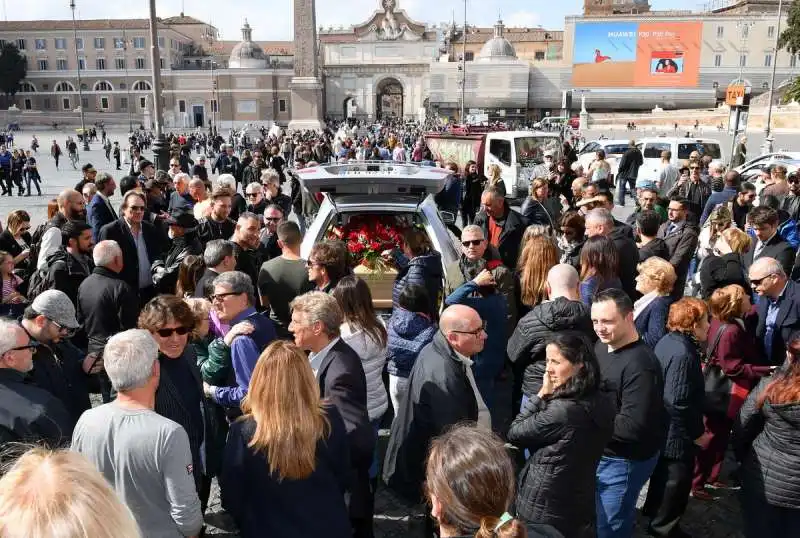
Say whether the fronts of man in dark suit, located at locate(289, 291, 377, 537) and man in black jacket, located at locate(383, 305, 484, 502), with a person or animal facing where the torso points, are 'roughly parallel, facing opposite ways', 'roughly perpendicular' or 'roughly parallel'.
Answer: roughly parallel, facing opposite ways

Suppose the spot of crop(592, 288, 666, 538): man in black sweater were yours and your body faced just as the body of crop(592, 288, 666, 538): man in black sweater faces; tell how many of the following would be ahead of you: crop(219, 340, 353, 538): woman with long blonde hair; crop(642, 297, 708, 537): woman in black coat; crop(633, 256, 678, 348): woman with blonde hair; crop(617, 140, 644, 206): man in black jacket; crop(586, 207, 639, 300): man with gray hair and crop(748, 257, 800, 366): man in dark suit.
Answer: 1

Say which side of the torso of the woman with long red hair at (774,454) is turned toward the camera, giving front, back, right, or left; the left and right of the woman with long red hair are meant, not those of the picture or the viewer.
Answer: back

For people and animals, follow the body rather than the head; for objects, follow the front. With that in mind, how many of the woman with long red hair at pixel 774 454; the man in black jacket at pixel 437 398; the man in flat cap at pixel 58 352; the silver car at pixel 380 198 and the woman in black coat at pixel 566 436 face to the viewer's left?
1

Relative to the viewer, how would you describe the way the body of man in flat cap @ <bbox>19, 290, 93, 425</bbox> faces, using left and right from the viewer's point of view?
facing the viewer and to the right of the viewer

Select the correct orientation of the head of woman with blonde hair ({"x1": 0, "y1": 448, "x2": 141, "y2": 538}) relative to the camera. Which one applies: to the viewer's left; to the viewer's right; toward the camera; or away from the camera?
away from the camera

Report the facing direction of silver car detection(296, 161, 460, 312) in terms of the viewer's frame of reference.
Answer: facing away from the viewer

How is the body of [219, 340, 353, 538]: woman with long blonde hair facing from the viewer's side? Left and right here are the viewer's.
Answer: facing away from the viewer

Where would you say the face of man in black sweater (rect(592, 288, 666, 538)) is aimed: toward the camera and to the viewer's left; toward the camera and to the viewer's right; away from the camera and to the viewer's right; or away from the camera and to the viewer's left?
toward the camera and to the viewer's left
